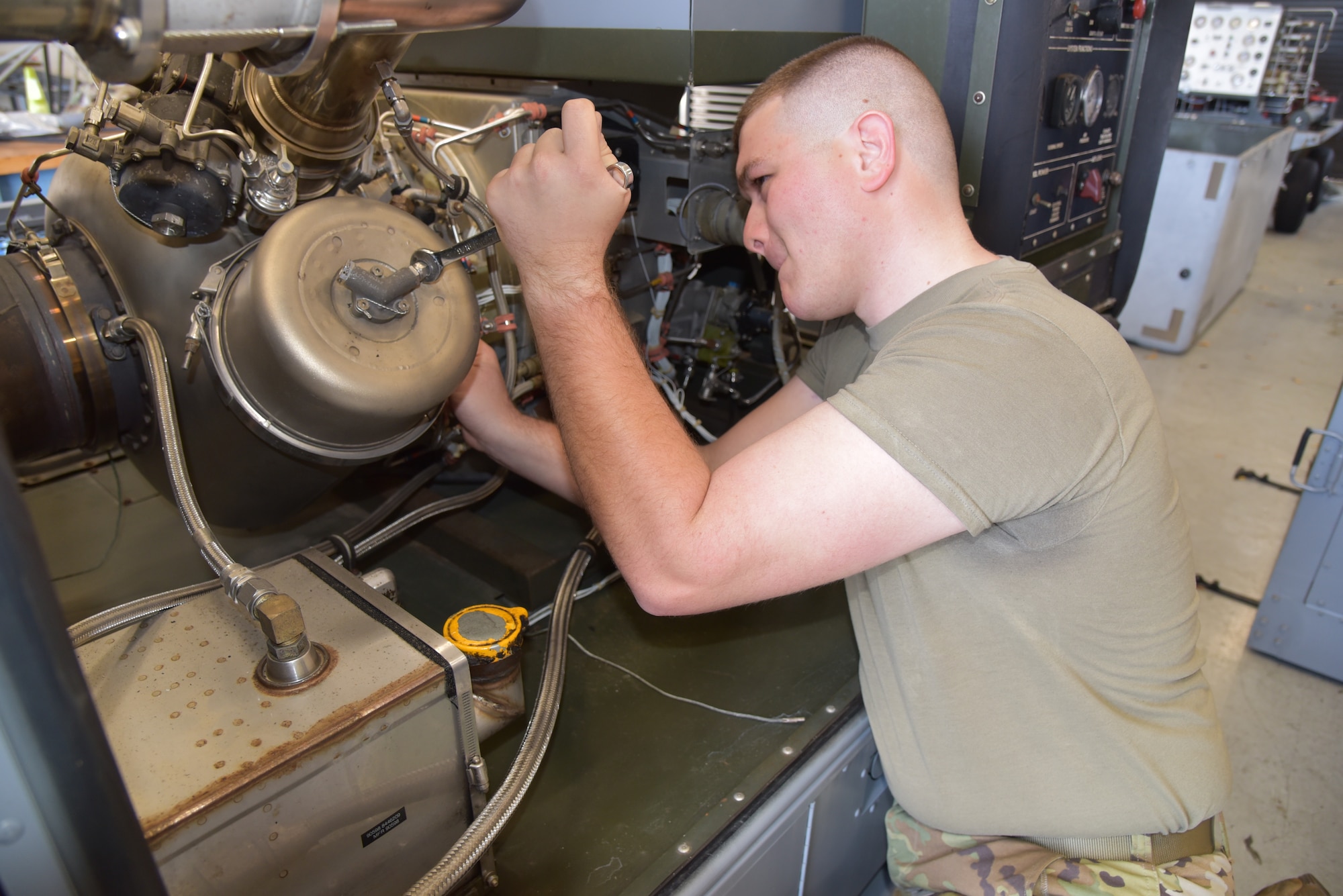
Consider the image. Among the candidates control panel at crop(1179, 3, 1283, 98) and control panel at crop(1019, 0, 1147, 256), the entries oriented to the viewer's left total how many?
0

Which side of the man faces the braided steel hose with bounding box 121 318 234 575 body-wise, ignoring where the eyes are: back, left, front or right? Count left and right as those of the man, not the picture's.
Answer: front

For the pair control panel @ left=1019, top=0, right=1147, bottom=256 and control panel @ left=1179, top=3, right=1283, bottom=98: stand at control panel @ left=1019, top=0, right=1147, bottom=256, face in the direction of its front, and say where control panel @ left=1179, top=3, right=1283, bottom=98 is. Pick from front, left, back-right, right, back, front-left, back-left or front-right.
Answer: back-left

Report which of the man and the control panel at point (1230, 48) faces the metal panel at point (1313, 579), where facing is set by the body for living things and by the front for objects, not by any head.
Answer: the control panel

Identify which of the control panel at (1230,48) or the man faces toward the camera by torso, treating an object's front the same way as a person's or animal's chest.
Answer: the control panel

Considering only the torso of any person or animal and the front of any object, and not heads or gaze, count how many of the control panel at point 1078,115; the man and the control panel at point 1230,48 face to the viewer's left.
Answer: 1

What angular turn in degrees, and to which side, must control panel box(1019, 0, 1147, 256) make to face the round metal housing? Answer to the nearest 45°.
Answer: approximately 90° to its right

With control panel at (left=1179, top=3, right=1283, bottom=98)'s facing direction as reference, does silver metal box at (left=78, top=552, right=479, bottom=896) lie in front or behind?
in front

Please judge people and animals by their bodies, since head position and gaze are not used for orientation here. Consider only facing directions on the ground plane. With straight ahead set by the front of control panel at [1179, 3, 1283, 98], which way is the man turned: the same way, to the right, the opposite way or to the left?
to the right

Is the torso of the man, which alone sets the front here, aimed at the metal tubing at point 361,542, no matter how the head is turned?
yes

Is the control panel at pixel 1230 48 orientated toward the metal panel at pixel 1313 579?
yes

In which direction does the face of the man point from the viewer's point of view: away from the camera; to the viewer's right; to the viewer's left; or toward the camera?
to the viewer's left

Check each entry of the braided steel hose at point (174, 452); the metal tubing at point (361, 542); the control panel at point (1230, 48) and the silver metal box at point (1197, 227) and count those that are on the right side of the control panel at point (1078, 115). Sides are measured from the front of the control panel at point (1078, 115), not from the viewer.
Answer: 2

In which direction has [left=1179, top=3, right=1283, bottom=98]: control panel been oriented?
toward the camera
